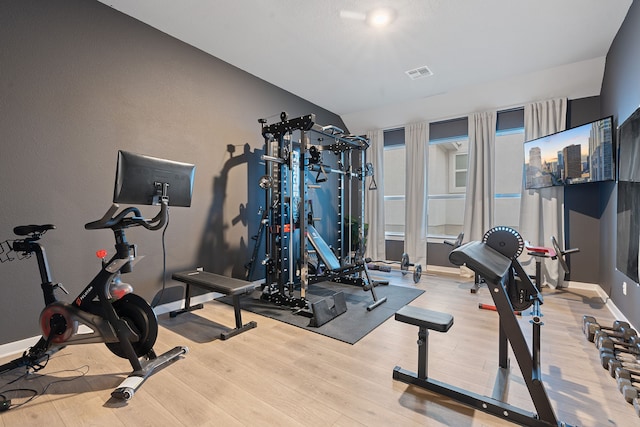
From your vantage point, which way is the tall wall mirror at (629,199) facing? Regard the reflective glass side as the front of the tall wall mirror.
to the viewer's left

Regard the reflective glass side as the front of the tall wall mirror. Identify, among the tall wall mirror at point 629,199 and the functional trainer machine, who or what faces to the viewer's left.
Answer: the tall wall mirror

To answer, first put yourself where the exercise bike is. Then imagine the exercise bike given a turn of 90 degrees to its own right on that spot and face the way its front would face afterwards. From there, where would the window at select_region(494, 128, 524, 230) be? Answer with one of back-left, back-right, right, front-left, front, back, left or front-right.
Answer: back-left

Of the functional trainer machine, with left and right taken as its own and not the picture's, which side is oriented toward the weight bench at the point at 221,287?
right

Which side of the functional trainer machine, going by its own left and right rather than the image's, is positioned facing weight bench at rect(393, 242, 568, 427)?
front

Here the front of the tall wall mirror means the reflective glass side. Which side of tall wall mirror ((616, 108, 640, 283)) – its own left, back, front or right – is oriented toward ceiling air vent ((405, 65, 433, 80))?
front

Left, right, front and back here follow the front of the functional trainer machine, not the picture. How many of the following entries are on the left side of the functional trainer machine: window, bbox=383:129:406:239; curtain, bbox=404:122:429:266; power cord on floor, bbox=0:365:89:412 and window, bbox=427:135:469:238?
3

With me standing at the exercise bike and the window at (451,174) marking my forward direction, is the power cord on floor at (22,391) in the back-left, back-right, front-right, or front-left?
back-left

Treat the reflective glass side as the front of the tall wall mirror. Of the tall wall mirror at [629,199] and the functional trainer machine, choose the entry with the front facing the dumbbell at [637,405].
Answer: the functional trainer machine

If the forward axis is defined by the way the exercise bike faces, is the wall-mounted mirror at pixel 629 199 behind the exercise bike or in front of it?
in front

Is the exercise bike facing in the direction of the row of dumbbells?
yes

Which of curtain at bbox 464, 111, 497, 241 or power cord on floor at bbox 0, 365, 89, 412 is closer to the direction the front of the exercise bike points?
the curtain

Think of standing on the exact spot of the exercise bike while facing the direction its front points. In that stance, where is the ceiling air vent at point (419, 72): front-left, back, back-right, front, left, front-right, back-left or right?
front-left

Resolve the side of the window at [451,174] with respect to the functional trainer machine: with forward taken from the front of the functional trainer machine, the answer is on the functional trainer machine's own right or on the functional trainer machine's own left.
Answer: on the functional trainer machine's own left
